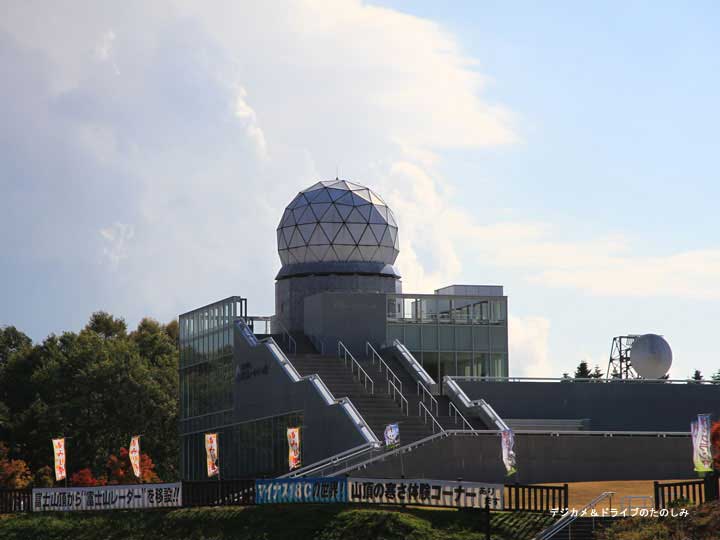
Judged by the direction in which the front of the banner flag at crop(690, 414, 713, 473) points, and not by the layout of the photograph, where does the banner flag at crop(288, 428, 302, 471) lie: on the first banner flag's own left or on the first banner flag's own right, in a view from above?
on the first banner flag's own right

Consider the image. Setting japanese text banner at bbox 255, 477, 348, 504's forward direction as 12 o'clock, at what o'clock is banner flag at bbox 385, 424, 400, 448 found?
The banner flag is roughly at 7 o'clock from the japanese text banner.

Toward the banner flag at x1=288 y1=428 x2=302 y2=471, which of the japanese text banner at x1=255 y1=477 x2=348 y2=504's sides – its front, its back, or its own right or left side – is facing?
back

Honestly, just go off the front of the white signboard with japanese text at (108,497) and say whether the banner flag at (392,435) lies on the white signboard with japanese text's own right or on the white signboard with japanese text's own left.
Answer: on the white signboard with japanese text's own left

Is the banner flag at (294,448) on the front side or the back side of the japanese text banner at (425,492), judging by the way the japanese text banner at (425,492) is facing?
on the back side

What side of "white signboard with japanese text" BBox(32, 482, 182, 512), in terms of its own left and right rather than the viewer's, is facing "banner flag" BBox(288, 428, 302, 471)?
left

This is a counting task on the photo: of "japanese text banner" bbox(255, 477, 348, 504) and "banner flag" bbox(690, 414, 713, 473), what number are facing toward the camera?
2

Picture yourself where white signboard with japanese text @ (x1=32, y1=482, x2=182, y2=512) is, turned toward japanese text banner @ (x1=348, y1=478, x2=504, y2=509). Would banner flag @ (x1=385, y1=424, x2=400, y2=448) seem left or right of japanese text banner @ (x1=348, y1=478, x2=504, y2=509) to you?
left
